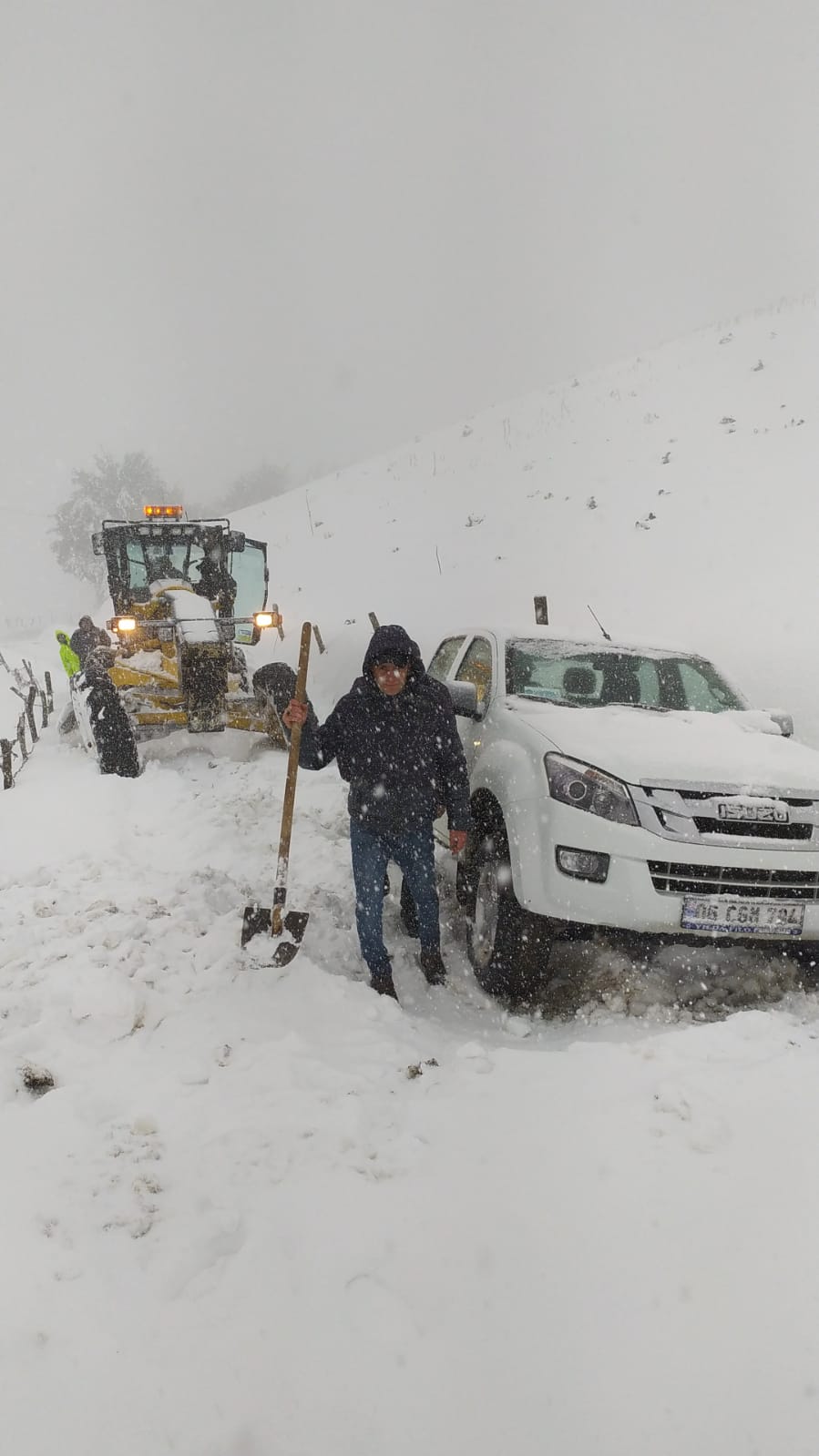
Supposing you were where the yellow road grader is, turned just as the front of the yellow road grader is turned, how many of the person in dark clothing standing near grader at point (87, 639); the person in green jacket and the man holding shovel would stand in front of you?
1

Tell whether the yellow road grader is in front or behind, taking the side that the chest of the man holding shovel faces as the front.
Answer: behind

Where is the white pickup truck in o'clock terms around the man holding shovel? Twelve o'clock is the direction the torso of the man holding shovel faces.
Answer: The white pickup truck is roughly at 8 o'clock from the man holding shovel.

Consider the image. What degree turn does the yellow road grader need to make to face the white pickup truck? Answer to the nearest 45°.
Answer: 0° — it already faces it

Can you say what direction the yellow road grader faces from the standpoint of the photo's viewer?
facing the viewer

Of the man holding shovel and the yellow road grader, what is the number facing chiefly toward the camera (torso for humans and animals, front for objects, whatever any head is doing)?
2

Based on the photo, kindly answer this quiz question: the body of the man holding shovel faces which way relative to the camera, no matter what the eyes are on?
toward the camera

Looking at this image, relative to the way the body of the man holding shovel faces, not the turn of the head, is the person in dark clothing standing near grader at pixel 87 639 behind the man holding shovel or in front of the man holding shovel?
behind

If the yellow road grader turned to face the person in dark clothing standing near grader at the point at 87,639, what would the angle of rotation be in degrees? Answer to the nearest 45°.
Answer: approximately 135° to its right

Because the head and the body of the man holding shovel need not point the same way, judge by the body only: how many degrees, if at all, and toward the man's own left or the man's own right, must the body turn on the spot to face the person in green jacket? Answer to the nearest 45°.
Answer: approximately 135° to the man's own right
